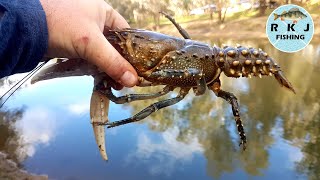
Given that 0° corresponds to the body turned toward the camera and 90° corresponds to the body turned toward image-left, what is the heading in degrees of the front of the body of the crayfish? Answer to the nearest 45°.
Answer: approximately 90°
